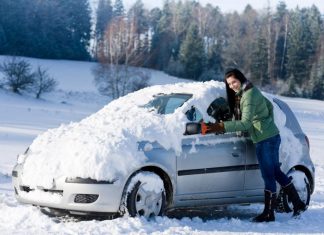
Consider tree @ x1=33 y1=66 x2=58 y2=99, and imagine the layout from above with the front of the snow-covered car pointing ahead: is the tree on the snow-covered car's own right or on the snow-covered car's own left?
on the snow-covered car's own right

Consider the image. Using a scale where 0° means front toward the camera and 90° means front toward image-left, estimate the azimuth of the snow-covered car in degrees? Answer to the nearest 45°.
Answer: approximately 45°

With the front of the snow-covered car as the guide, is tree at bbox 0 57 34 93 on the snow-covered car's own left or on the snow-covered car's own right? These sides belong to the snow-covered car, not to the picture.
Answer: on the snow-covered car's own right

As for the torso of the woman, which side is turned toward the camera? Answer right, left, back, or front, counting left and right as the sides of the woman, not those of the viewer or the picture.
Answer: left

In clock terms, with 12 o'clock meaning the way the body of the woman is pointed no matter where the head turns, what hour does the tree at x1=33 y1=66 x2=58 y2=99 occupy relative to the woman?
The tree is roughly at 2 o'clock from the woman.

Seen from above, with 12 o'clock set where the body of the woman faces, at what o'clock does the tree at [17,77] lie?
The tree is roughly at 2 o'clock from the woman.
